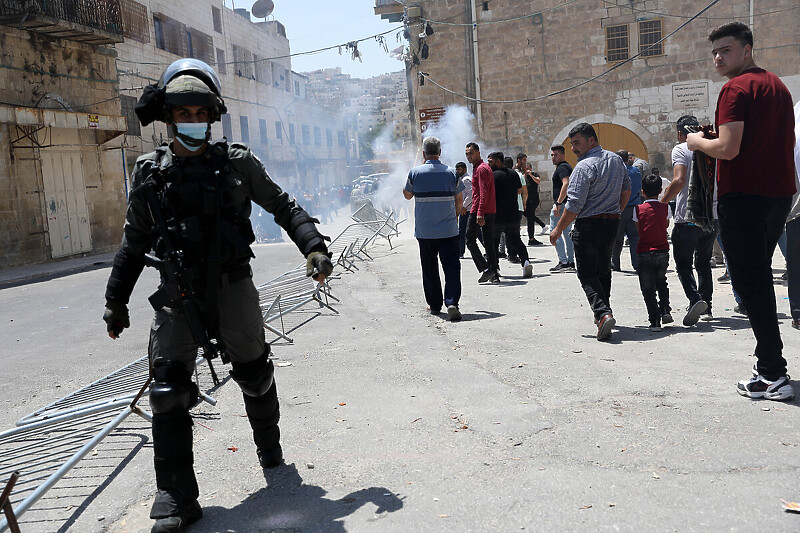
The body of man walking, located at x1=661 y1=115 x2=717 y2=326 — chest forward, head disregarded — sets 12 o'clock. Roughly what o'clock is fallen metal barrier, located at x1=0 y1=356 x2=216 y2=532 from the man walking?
The fallen metal barrier is roughly at 9 o'clock from the man walking.

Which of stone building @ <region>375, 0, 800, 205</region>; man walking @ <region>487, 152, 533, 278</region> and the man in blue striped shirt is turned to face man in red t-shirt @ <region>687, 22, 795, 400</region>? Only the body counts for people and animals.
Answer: the stone building

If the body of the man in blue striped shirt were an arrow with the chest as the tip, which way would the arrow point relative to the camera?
away from the camera

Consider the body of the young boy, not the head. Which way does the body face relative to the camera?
away from the camera

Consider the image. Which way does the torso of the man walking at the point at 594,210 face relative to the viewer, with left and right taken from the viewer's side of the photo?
facing away from the viewer and to the left of the viewer

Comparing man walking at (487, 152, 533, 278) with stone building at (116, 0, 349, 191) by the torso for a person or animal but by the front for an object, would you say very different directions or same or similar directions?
very different directions

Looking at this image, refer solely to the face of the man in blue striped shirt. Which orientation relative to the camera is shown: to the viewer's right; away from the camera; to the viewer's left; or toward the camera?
away from the camera

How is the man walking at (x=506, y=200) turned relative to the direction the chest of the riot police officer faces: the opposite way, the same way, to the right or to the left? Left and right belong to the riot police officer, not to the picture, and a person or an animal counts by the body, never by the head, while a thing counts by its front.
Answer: the opposite way

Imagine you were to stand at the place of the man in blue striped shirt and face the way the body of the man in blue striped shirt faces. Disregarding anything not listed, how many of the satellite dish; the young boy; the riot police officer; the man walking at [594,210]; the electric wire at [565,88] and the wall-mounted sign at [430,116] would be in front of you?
3

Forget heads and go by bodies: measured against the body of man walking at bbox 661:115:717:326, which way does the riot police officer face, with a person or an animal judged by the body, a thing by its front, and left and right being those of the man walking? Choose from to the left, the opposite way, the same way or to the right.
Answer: the opposite way

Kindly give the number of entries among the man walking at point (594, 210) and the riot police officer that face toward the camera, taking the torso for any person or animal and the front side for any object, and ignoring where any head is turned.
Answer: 1

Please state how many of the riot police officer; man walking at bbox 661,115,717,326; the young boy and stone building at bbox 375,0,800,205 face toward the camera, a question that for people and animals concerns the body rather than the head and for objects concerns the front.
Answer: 2

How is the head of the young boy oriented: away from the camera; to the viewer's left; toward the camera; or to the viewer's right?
away from the camera
